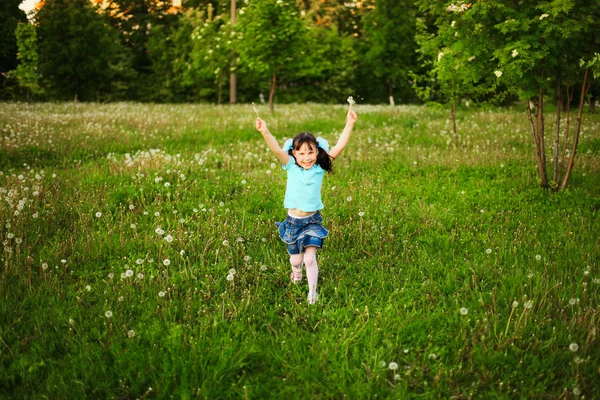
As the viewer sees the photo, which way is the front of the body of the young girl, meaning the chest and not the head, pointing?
toward the camera

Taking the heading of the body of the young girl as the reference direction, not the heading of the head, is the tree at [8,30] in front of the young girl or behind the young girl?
behind

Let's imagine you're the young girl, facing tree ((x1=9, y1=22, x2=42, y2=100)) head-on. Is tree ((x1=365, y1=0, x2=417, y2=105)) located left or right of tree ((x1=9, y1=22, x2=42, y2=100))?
right

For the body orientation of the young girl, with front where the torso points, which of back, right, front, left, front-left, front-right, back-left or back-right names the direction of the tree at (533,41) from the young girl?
back-left

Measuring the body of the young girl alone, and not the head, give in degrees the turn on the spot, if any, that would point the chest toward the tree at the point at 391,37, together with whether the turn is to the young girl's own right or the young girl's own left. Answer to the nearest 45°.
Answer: approximately 180°

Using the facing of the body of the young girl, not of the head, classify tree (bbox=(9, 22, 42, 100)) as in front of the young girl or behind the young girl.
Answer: behind

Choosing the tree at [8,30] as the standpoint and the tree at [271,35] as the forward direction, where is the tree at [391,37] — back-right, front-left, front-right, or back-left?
front-left

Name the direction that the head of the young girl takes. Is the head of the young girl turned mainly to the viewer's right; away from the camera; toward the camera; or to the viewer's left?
toward the camera

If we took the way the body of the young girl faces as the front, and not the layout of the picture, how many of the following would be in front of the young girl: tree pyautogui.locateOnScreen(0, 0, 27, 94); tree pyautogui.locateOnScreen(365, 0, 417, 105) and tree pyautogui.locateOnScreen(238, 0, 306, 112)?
0

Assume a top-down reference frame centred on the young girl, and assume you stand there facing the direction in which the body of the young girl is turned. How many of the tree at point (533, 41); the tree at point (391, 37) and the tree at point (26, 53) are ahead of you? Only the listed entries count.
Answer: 0

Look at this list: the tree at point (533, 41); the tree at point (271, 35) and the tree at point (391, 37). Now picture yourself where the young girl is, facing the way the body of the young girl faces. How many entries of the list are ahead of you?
0

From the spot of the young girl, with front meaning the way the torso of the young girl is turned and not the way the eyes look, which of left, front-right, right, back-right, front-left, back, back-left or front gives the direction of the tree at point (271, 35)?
back
